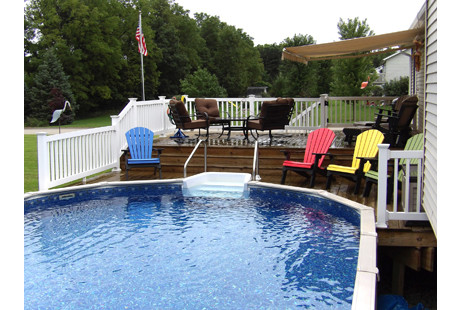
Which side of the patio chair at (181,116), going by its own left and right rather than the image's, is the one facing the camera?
right

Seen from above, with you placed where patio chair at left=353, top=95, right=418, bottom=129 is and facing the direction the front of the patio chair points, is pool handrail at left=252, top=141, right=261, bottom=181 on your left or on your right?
on your left

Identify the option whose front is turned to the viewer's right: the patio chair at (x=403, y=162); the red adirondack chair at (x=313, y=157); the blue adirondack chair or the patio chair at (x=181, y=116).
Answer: the patio chair at (x=181, y=116)

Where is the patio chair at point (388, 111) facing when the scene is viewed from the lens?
facing to the left of the viewer

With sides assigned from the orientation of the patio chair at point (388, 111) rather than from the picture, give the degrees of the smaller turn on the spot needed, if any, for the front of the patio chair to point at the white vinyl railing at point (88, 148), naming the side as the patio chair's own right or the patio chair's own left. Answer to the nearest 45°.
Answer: approximately 45° to the patio chair's own left

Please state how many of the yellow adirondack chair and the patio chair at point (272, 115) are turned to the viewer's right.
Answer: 0

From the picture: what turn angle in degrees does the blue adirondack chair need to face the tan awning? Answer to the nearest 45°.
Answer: approximately 90° to its left

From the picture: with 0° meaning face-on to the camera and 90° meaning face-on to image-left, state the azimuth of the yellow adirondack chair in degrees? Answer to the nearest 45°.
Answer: approximately 45°

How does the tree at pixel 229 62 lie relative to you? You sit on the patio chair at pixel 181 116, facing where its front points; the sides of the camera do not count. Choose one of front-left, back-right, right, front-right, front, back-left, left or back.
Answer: left

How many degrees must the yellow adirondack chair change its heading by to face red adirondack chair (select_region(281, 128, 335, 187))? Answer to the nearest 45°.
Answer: approximately 90° to its right

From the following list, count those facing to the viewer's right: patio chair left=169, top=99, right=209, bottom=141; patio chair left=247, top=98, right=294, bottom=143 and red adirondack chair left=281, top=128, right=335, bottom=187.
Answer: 1

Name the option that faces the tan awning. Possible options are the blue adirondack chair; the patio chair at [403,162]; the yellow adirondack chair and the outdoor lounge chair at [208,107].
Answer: the outdoor lounge chair

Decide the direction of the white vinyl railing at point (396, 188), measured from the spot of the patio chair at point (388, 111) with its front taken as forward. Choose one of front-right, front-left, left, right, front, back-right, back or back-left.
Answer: left

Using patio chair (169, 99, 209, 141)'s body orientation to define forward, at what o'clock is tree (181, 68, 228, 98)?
The tree is roughly at 9 o'clock from the patio chair.

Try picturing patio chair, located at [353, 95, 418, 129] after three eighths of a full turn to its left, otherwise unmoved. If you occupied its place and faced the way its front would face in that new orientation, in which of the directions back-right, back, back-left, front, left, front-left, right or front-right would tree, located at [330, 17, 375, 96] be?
back-left
